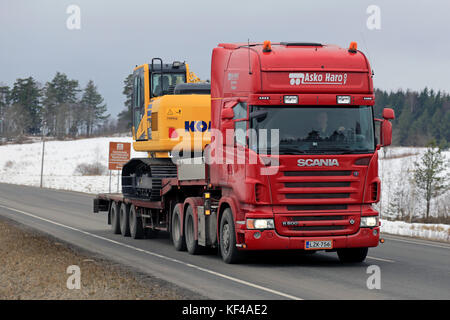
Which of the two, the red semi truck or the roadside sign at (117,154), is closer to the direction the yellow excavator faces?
the roadside sign

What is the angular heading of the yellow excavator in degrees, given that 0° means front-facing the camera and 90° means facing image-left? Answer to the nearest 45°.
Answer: approximately 135°
